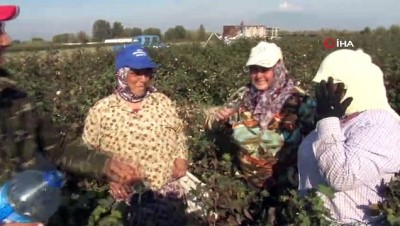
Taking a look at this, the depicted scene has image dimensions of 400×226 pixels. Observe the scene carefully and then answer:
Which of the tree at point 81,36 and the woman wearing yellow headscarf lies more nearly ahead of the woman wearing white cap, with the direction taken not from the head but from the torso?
the woman wearing yellow headscarf

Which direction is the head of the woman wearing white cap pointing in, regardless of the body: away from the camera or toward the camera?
toward the camera

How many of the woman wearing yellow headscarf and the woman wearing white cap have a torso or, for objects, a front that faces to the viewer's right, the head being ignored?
0

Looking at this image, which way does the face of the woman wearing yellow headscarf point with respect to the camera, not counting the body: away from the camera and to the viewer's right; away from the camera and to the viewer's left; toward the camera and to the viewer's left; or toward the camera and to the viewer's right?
toward the camera and to the viewer's left

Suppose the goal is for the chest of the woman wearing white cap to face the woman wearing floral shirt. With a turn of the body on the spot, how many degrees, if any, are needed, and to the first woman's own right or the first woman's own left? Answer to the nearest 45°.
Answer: approximately 45° to the first woman's own right

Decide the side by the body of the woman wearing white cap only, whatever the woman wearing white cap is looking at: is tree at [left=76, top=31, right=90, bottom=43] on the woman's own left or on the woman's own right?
on the woman's own right

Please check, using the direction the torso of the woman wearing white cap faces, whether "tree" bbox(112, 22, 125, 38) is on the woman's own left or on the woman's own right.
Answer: on the woman's own right

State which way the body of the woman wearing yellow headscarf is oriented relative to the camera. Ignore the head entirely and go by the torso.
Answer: to the viewer's left

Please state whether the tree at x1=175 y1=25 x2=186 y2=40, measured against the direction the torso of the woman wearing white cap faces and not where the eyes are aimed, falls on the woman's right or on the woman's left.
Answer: on the woman's right
